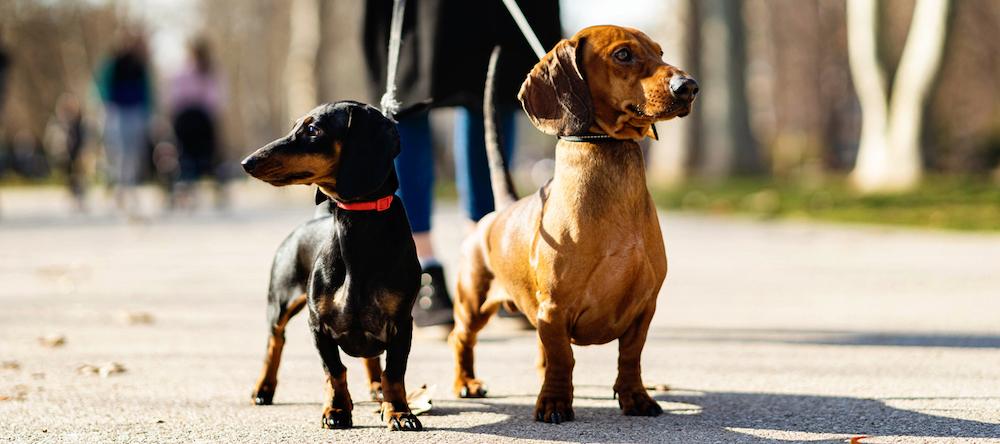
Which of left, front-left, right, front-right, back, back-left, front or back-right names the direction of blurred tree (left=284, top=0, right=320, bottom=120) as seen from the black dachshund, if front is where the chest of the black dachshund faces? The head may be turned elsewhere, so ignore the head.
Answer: back-left

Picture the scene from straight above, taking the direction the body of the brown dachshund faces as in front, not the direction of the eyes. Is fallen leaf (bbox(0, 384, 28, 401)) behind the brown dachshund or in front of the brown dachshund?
behind

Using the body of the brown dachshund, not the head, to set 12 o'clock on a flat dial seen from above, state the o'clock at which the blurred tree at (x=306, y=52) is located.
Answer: The blurred tree is roughly at 7 o'clock from the brown dachshund.

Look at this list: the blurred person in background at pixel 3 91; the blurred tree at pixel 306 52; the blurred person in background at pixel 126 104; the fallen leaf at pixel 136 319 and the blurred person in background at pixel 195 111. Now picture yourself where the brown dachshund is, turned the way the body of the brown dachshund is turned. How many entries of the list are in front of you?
0

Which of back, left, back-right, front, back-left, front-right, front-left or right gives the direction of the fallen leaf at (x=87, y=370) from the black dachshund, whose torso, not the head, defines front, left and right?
back

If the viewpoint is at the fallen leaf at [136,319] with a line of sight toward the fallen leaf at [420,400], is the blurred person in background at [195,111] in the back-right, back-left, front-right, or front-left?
back-left

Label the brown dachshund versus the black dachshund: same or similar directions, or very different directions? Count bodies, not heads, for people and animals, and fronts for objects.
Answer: same or similar directions

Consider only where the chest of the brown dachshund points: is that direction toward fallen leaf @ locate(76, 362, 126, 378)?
no

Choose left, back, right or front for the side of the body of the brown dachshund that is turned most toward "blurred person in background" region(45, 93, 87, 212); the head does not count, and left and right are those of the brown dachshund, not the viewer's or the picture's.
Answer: back

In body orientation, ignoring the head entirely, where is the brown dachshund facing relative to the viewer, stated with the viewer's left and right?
facing the viewer and to the right of the viewer

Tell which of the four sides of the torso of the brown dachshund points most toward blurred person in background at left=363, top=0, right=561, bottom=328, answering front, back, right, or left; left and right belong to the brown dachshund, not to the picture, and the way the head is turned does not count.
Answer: back
